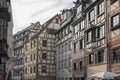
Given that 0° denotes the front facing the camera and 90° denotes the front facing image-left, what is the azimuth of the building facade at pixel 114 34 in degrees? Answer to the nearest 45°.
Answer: approximately 45°

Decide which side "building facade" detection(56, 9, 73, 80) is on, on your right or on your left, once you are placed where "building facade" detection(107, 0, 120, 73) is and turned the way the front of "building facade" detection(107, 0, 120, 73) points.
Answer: on your right

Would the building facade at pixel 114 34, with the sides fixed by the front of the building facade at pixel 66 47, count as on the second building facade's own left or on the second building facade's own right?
on the second building facade's own left

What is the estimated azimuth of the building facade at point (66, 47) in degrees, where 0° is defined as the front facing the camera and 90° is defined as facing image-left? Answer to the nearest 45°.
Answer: approximately 45°
